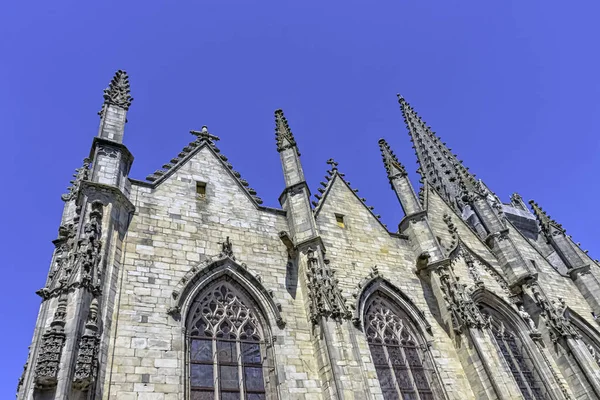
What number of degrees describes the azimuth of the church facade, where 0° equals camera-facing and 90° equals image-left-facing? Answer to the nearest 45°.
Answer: approximately 315°
